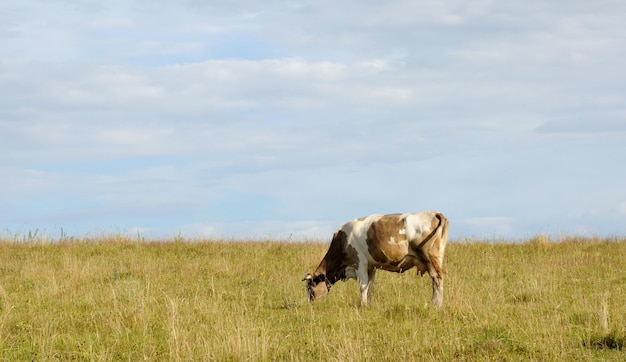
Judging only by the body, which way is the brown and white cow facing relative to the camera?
to the viewer's left
